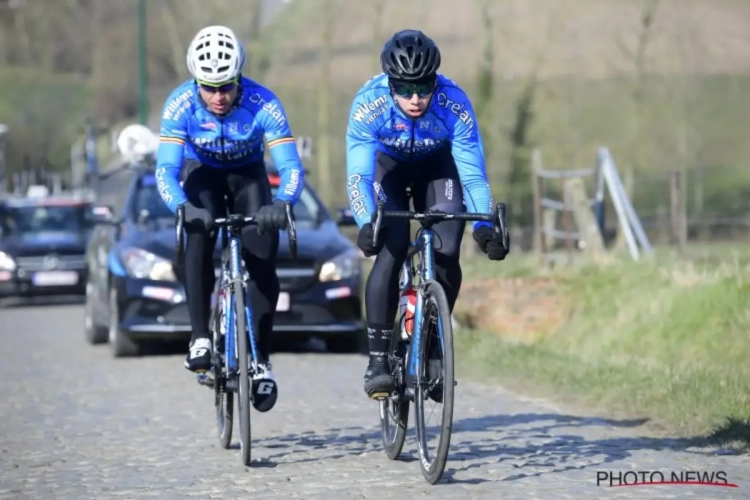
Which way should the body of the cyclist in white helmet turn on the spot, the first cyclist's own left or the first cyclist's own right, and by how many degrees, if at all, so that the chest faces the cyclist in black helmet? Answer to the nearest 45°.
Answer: approximately 45° to the first cyclist's own left

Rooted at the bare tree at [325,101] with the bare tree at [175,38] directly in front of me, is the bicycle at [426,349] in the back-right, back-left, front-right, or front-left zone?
back-left

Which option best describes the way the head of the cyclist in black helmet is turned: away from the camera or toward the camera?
toward the camera

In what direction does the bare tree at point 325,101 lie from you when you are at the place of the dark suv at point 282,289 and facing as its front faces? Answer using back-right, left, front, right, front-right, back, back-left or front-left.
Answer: back

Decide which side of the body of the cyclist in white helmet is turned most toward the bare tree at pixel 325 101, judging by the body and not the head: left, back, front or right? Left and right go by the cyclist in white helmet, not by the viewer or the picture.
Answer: back

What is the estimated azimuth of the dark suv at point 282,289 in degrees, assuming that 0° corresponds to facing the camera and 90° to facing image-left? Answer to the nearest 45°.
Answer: approximately 0°

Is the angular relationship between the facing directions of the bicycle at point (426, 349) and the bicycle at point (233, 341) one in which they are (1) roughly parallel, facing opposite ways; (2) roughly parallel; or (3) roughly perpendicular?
roughly parallel

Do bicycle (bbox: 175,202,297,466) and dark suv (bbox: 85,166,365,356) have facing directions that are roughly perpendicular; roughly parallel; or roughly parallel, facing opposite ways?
roughly parallel

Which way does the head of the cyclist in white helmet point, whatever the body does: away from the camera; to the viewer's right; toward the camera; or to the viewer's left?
toward the camera

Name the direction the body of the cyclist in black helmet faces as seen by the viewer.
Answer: toward the camera

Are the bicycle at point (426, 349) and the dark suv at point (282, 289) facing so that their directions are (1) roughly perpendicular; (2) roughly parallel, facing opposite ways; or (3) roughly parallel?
roughly parallel

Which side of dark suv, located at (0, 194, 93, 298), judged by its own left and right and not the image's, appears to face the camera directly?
front
